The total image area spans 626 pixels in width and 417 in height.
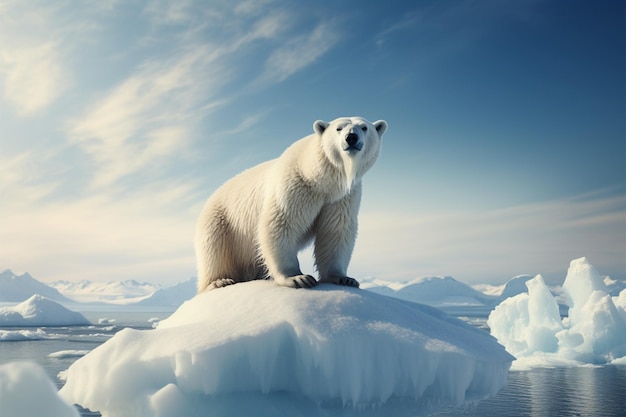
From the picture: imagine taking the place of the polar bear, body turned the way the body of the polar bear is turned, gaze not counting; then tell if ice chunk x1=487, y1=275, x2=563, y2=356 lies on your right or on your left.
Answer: on your left

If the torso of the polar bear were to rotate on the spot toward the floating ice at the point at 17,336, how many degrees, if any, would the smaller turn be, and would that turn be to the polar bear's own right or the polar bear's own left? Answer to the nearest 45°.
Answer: approximately 180°

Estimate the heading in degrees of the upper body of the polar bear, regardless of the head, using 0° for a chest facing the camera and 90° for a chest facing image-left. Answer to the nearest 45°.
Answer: approximately 315°

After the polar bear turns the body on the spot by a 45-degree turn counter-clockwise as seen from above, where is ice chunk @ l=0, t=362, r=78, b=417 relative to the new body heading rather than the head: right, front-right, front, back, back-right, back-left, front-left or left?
back-right

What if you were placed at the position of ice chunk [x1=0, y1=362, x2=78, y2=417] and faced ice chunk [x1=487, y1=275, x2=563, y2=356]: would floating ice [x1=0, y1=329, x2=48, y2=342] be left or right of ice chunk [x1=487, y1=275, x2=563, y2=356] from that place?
left
